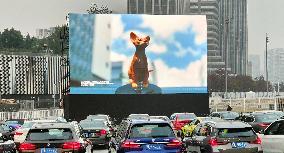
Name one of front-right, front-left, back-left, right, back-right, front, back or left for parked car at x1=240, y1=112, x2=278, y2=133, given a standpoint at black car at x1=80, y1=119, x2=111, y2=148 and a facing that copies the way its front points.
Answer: right

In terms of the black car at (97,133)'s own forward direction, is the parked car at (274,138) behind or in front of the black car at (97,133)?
behind

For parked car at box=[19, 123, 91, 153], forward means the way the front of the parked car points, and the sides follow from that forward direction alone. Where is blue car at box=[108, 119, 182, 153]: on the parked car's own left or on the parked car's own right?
on the parked car's own right

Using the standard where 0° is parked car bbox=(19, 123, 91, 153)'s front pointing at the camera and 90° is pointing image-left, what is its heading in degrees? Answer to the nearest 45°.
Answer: approximately 180°

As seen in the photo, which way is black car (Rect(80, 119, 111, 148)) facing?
away from the camera

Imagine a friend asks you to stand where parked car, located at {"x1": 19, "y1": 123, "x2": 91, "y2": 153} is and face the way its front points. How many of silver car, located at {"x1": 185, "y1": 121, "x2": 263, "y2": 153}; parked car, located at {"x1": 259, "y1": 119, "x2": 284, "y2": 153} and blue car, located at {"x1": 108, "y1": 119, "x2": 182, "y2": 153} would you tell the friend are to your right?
3

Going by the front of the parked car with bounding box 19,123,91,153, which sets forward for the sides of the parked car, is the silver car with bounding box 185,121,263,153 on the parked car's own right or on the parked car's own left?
on the parked car's own right

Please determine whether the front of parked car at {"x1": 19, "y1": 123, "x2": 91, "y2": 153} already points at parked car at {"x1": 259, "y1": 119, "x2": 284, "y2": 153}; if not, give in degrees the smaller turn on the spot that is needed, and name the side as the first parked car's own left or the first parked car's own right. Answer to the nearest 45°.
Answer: approximately 90° to the first parked car's own right

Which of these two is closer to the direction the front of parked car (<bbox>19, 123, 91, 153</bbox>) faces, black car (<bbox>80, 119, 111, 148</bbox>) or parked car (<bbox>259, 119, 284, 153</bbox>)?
the black car

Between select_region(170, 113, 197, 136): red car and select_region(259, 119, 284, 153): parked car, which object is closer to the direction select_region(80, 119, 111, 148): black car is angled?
the red car

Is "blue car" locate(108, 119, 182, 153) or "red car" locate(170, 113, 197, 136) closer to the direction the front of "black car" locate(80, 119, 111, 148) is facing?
the red car

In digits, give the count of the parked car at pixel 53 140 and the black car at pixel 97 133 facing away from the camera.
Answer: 2
